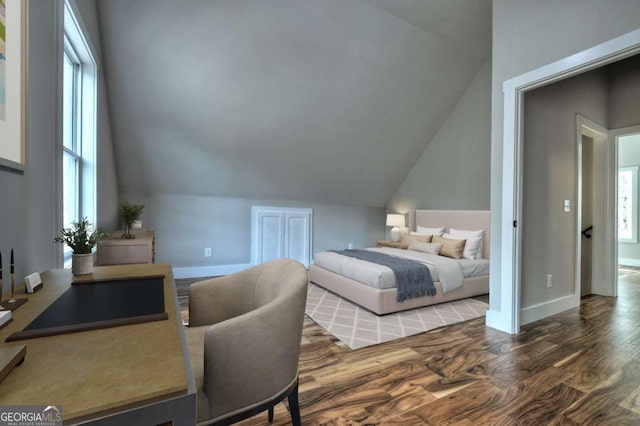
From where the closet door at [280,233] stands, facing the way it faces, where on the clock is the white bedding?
The white bedding is roughly at 11 o'clock from the closet door.

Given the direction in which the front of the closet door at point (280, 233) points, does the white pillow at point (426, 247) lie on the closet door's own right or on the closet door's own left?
on the closet door's own left

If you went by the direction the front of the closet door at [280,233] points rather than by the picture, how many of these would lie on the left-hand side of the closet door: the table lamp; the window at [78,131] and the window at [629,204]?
2

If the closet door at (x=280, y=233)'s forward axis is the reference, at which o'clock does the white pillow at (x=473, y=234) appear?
The white pillow is roughly at 10 o'clock from the closet door.

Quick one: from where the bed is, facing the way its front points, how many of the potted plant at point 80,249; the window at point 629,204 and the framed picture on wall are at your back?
1

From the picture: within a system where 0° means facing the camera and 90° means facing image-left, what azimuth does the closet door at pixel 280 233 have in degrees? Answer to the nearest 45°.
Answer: approximately 0°

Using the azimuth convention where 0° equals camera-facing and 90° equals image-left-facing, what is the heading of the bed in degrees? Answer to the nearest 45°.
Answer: approximately 45°
